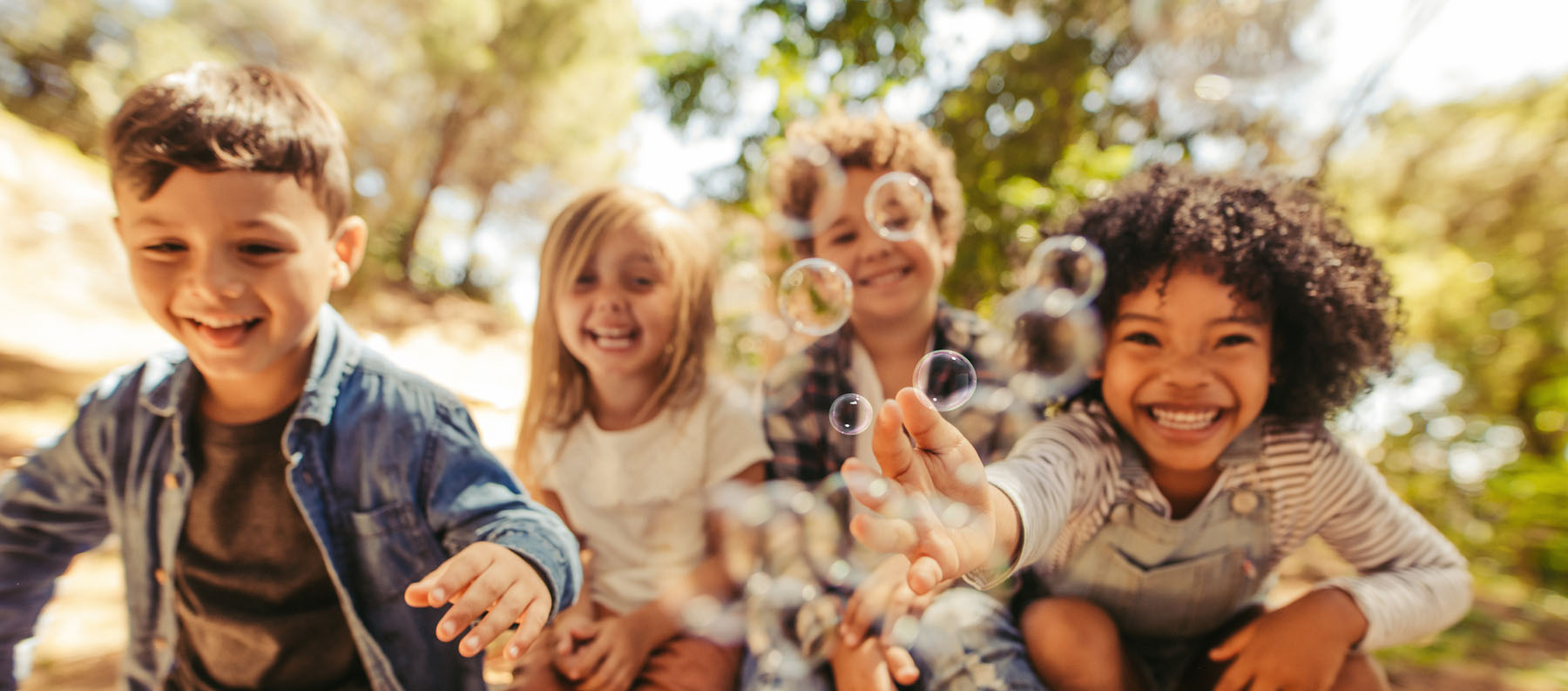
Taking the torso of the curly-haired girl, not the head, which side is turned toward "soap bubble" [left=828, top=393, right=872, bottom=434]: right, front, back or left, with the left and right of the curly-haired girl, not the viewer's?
right

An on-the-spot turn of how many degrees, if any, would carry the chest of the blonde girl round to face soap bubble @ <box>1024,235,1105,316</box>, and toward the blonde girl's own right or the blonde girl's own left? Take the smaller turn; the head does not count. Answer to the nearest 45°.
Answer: approximately 45° to the blonde girl's own left

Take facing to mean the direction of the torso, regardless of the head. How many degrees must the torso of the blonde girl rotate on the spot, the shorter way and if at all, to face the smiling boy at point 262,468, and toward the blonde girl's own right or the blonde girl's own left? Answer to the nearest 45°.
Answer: approximately 90° to the blonde girl's own right

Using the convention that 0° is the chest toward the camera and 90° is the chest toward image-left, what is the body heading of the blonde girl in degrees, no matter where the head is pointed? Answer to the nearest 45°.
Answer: approximately 0°

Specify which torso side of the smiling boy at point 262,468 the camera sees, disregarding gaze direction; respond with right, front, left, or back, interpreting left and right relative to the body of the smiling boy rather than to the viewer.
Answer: front

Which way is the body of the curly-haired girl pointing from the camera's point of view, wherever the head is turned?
toward the camera

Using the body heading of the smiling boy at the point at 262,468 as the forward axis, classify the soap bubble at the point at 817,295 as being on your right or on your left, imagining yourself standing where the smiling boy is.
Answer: on your left
